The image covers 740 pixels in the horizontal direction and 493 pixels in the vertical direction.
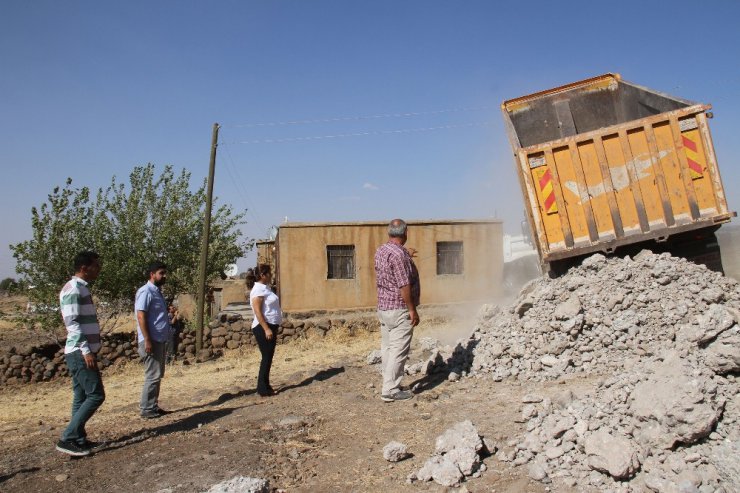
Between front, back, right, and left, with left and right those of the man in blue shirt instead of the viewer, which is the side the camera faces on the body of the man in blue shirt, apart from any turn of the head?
right

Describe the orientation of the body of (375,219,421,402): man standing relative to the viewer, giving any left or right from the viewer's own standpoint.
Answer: facing away from the viewer and to the right of the viewer

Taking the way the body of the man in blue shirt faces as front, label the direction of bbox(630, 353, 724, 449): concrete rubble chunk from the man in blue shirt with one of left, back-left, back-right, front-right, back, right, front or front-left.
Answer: front-right

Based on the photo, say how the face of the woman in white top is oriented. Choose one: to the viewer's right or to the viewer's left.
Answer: to the viewer's right

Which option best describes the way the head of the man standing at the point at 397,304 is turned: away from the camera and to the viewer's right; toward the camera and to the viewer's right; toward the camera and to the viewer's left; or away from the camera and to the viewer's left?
away from the camera and to the viewer's right

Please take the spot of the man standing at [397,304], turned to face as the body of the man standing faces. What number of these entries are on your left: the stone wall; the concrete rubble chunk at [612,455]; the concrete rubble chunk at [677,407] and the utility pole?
2

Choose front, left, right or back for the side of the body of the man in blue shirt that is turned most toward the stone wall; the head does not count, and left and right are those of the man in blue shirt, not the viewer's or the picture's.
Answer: left
